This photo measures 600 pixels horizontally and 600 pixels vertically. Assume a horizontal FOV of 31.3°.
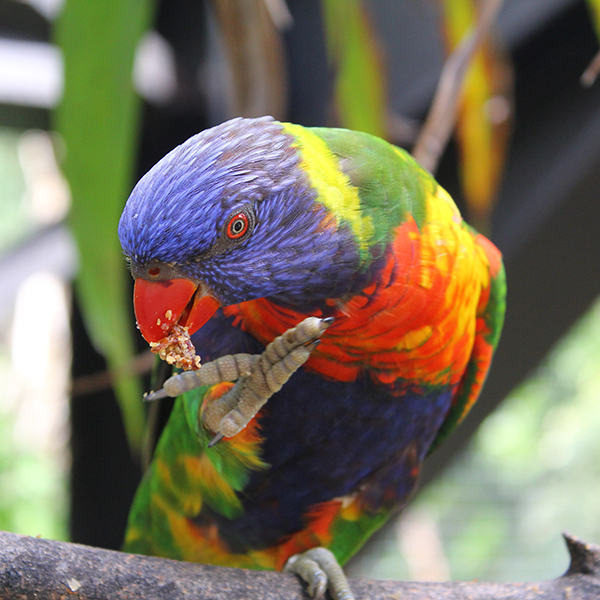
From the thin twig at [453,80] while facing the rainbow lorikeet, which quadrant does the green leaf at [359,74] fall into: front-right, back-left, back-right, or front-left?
front-right

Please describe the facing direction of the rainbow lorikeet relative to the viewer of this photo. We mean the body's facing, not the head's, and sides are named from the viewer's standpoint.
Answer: facing the viewer and to the left of the viewer

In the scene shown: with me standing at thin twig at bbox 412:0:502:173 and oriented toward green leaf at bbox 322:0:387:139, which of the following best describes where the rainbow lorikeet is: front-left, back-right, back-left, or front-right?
front-left

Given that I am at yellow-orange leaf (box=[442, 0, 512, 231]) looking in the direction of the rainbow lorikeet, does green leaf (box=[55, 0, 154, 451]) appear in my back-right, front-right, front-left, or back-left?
front-right
